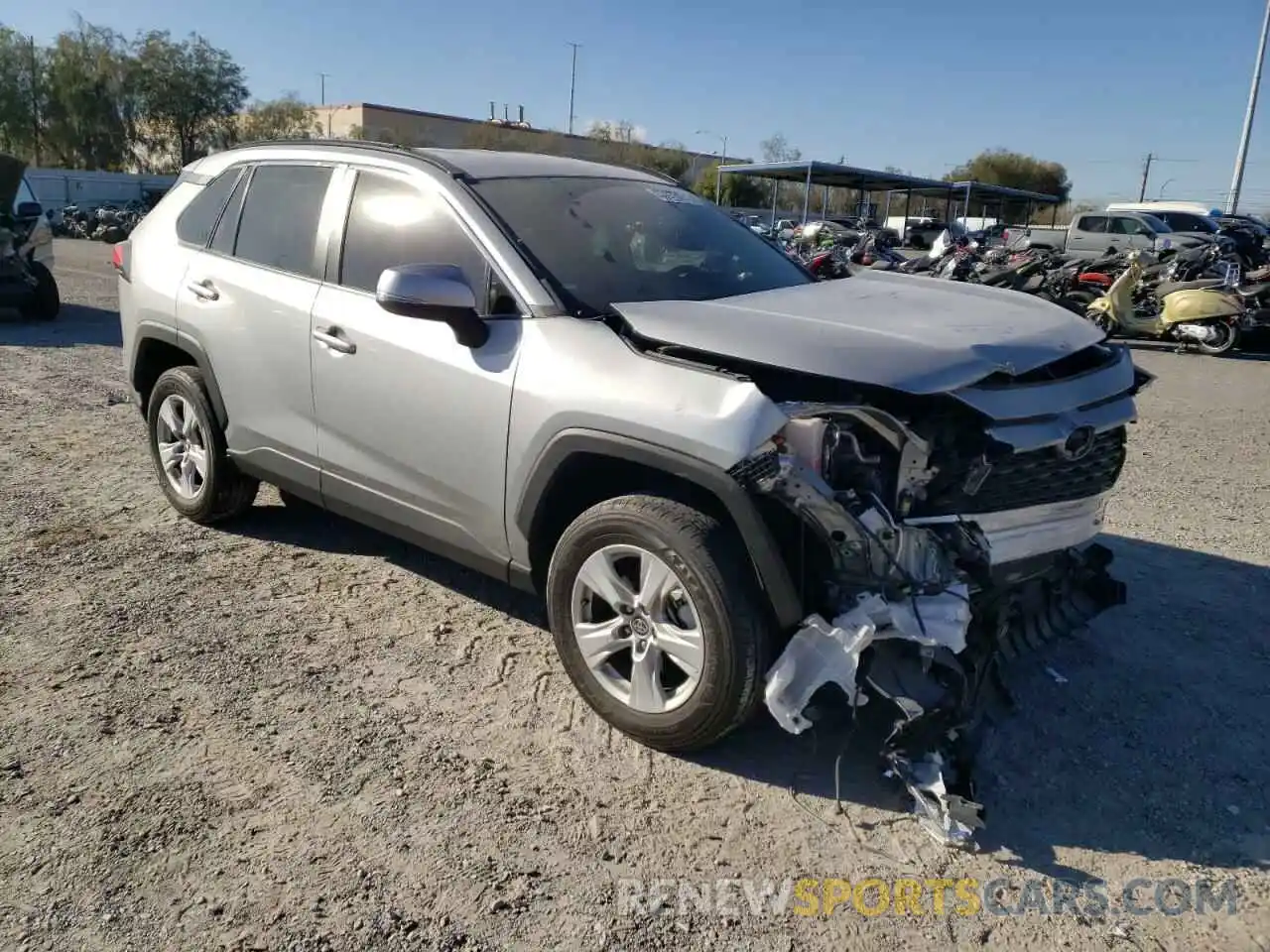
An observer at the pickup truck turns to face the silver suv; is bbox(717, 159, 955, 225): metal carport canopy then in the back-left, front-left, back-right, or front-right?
back-right

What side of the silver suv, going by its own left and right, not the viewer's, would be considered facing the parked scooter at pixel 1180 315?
left

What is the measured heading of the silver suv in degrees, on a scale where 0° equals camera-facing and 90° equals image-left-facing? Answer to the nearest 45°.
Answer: approximately 315°

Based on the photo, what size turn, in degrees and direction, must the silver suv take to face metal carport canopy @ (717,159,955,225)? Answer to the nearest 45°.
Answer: approximately 135° to its left
